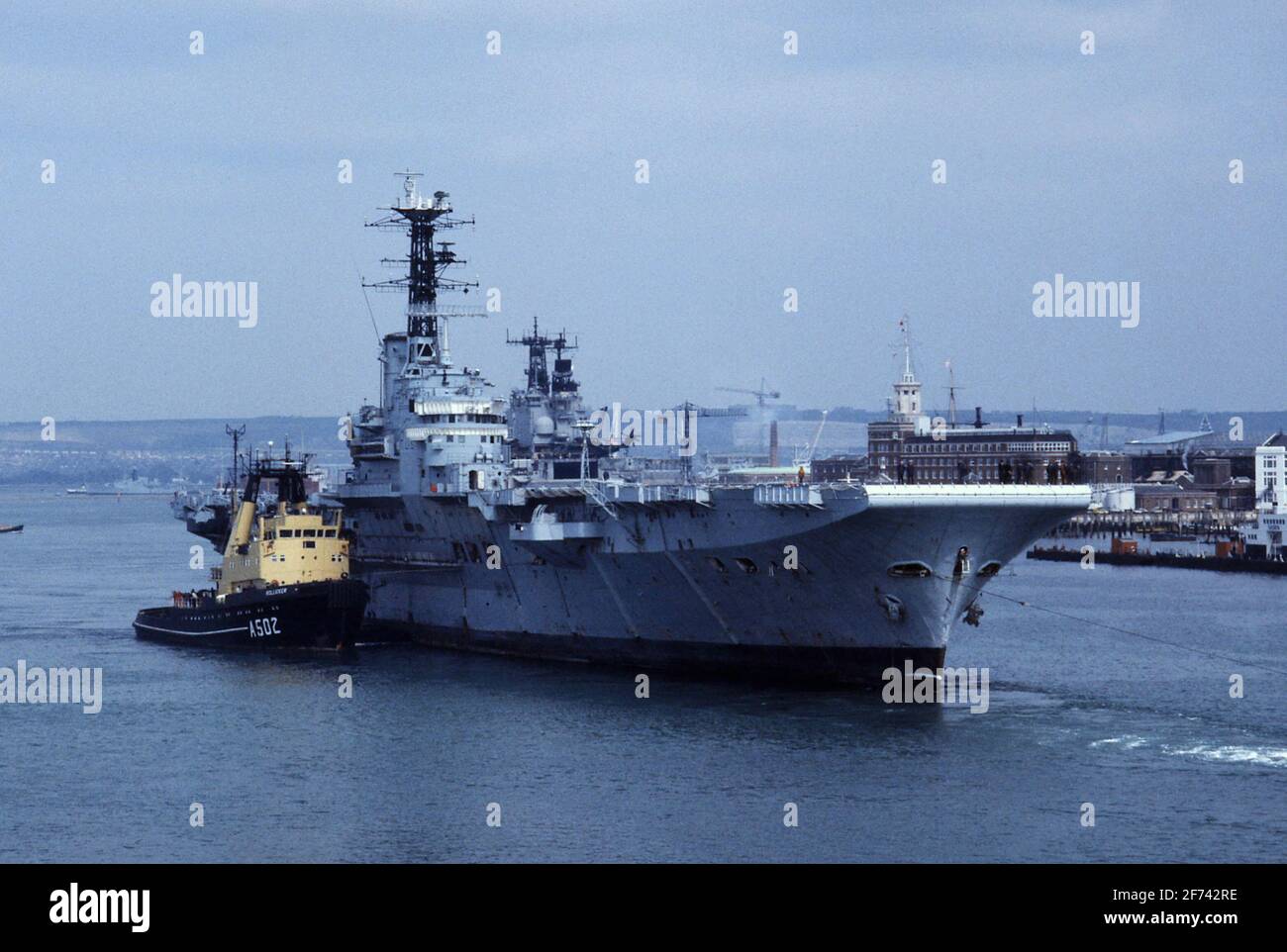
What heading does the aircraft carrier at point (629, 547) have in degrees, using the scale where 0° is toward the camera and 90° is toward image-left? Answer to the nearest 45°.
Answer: approximately 315°

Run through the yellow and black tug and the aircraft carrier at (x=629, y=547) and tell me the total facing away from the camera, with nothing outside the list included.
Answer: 0

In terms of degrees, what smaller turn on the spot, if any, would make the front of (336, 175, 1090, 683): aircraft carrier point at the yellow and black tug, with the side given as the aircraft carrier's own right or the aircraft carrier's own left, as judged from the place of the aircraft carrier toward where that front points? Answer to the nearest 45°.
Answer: approximately 180°
